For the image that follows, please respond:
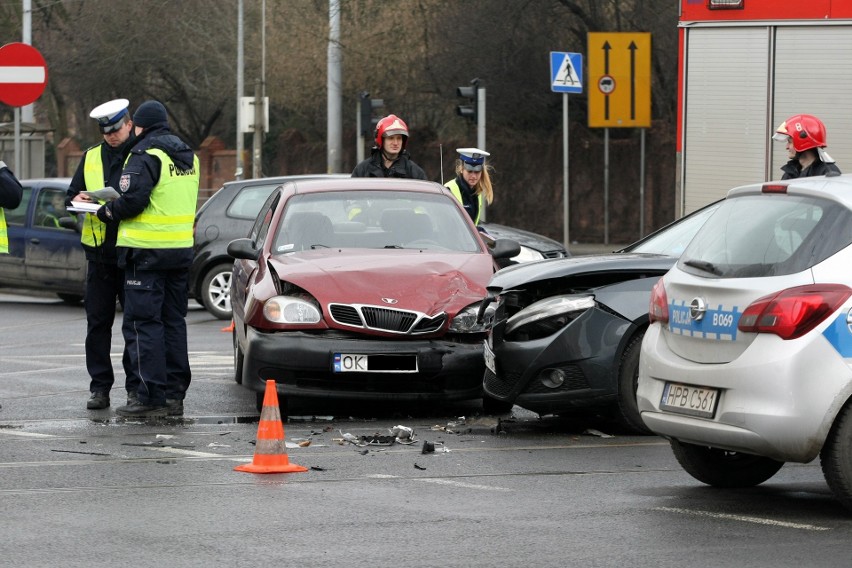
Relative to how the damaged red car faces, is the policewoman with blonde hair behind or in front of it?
behind

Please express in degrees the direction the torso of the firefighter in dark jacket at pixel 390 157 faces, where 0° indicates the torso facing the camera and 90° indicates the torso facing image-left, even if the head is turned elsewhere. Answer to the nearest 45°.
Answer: approximately 0°

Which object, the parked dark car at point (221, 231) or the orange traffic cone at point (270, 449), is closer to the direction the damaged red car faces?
the orange traffic cone

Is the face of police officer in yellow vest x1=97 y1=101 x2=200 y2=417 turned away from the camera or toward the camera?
away from the camera

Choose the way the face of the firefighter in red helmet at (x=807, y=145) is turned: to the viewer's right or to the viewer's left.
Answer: to the viewer's left

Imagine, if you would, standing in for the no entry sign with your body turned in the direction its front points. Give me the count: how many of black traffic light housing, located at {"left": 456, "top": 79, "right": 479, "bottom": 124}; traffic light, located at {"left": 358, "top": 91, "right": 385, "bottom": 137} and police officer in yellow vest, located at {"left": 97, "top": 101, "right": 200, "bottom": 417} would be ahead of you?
1

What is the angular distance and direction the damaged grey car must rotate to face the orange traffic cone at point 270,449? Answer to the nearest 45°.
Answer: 0° — it already faces it

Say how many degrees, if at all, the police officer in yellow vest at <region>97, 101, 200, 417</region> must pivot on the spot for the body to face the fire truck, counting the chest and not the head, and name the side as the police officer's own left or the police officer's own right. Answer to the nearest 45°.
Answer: approximately 90° to the police officer's own right

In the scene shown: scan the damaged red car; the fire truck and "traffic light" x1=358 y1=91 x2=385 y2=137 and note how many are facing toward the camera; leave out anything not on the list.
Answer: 1

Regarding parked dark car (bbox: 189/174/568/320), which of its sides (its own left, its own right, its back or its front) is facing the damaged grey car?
right

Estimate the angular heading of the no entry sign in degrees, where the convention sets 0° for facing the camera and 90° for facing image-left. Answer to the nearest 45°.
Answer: approximately 0°

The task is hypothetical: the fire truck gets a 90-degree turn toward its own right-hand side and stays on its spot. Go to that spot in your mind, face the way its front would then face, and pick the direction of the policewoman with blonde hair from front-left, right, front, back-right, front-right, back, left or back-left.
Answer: front-right
